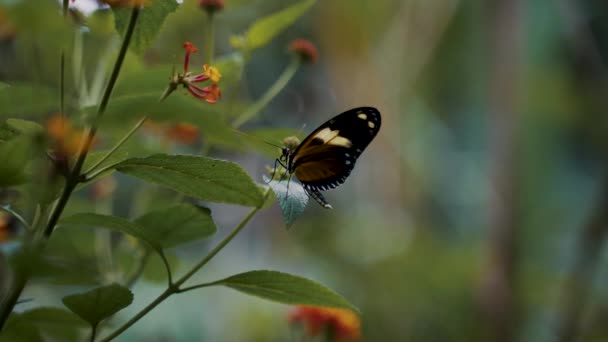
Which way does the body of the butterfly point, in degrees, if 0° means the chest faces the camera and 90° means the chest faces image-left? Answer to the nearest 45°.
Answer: approximately 90°
